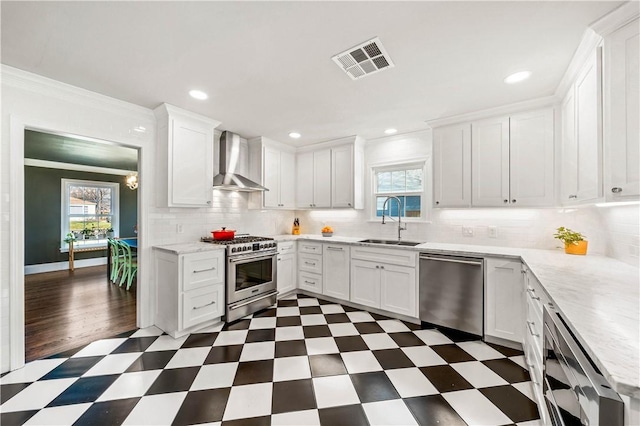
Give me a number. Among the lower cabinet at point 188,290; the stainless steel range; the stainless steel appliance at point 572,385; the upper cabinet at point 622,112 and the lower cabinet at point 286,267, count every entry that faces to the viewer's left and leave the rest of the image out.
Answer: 2

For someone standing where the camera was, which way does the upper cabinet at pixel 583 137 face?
facing to the left of the viewer

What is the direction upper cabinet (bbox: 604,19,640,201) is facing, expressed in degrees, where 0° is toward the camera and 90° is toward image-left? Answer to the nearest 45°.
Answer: approximately 90°

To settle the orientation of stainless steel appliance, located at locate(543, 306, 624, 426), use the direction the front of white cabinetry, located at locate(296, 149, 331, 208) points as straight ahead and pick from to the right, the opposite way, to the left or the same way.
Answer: to the right

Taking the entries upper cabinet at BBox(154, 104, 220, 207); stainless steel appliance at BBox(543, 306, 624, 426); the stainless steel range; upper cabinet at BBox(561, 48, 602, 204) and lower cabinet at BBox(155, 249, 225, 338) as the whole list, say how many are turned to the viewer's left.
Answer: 2

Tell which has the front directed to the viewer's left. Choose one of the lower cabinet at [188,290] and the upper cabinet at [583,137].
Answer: the upper cabinet
